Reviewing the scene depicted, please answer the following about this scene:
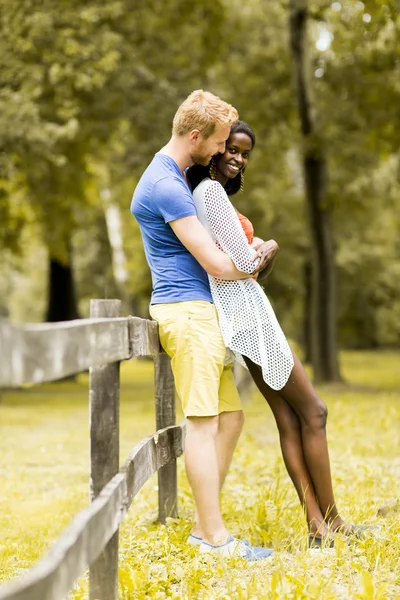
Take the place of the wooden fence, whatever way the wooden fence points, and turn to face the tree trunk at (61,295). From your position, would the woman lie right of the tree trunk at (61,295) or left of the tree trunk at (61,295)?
right

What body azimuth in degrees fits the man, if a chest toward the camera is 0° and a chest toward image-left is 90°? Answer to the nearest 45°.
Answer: approximately 270°

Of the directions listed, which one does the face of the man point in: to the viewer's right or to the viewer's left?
to the viewer's right

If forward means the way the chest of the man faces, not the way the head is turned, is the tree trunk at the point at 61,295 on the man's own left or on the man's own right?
on the man's own left

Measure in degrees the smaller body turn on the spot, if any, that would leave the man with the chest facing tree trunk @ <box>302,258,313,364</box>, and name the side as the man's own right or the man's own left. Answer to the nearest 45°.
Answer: approximately 90° to the man's own left
